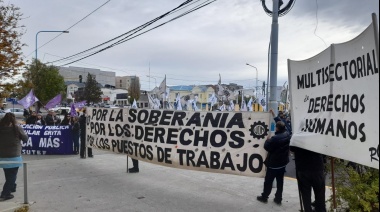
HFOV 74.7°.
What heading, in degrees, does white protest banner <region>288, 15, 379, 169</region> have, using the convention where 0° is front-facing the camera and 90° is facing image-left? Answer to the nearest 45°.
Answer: approximately 45°

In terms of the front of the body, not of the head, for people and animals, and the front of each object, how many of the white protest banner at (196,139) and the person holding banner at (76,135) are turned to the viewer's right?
0

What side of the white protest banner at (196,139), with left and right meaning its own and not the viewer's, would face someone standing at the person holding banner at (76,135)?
right

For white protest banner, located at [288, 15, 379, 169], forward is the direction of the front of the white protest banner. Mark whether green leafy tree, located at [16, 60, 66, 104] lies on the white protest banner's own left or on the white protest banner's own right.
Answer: on the white protest banner's own right

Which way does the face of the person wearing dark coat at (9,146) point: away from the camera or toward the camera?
away from the camera

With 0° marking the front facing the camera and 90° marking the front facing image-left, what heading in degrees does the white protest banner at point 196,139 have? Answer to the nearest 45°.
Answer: approximately 45°

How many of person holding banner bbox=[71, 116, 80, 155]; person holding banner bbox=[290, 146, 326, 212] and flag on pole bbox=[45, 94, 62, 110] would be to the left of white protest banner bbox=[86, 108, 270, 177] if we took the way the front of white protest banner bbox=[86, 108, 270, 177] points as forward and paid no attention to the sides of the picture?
1

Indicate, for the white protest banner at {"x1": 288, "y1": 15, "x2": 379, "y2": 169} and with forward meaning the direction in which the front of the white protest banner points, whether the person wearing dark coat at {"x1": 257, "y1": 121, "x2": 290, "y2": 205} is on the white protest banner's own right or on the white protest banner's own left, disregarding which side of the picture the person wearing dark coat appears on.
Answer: on the white protest banner's own right

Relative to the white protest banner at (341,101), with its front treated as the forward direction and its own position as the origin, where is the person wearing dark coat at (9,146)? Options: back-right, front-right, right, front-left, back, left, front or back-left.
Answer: front-right

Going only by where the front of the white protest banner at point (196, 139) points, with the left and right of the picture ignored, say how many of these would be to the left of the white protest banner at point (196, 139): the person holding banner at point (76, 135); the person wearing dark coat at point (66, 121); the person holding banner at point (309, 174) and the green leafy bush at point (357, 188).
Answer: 2

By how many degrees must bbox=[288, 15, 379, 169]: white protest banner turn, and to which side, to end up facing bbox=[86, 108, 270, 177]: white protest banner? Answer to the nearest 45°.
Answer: approximately 90° to its right

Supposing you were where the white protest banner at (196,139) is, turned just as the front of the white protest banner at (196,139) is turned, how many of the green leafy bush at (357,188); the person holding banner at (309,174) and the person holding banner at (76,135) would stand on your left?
2

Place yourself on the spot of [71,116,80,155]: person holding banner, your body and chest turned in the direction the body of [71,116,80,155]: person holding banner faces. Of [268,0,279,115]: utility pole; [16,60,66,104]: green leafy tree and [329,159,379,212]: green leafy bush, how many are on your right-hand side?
1
